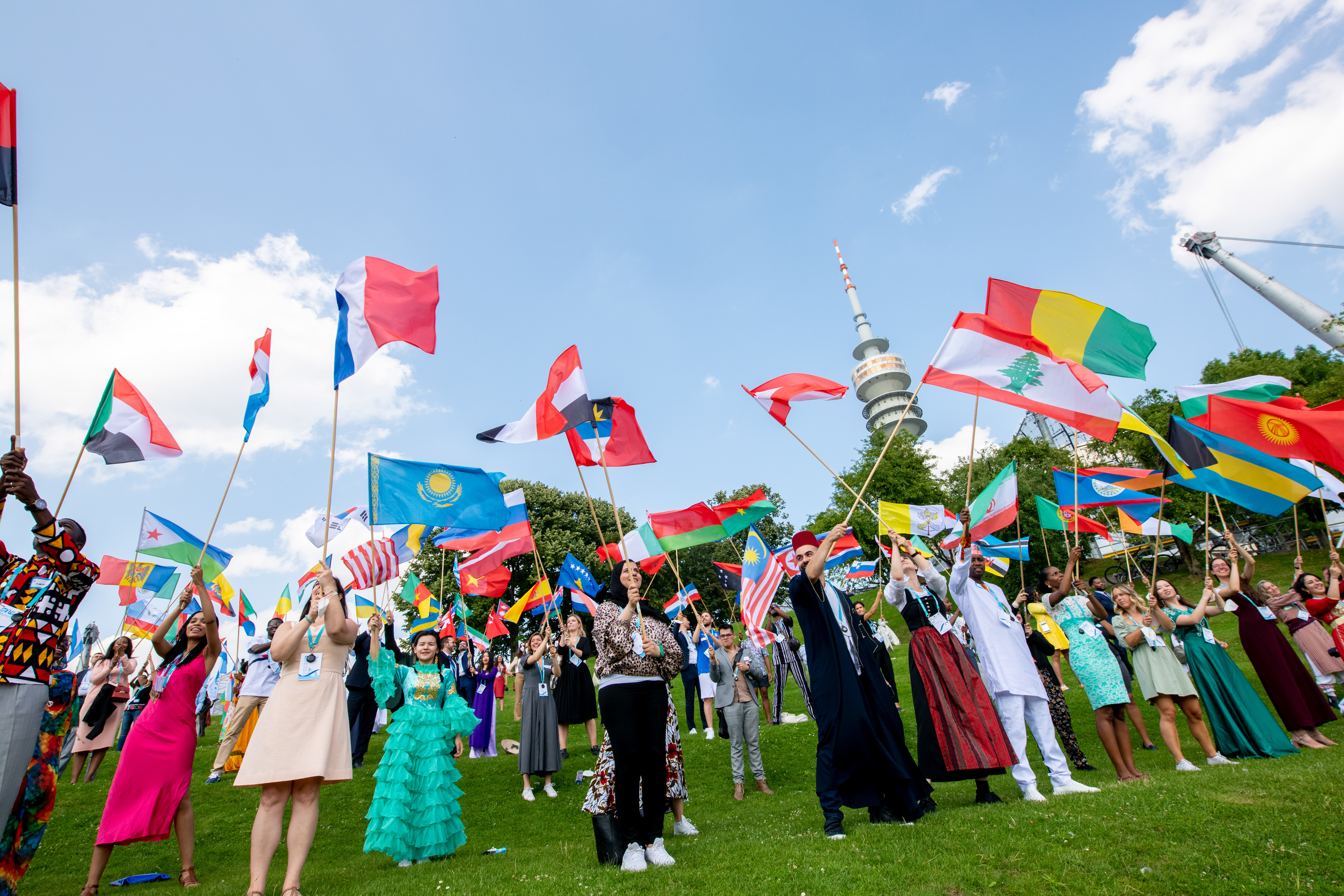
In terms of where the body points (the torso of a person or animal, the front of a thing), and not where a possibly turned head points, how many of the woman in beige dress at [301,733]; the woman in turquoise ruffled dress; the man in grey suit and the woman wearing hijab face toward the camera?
4

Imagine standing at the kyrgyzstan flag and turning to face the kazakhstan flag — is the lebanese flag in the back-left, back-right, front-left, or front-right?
front-left

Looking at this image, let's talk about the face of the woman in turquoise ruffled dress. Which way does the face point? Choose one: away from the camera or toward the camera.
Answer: toward the camera

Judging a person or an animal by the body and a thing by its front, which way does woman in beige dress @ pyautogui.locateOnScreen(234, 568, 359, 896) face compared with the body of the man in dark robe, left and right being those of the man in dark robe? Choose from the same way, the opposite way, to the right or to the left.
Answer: the same way

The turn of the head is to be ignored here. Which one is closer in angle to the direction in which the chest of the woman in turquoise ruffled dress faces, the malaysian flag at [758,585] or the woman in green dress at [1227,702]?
the woman in green dress

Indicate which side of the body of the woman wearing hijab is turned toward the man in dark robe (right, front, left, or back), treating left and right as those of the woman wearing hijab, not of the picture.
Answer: left

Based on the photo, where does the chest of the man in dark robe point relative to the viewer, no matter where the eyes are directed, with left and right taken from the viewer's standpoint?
facing the viewer and to the right of the viewer

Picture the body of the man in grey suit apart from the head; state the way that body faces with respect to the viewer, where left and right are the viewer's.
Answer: facing the viewer

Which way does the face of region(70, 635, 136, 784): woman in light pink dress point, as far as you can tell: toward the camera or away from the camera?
toward the camera

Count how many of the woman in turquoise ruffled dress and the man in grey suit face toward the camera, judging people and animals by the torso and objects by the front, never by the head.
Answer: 2

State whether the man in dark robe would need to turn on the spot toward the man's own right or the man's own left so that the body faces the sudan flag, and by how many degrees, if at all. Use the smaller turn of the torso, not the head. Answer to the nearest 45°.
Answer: approximately 135° to the man's own right

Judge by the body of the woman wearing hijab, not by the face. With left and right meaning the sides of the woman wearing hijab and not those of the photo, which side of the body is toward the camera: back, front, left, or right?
front

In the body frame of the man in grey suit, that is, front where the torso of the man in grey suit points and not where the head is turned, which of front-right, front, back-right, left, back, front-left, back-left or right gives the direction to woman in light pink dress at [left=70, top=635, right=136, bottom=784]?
right

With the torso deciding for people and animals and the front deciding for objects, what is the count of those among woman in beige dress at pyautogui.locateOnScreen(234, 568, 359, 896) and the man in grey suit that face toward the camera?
2

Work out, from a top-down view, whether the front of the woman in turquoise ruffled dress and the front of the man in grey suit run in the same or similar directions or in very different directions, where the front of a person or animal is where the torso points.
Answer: same or similar directions

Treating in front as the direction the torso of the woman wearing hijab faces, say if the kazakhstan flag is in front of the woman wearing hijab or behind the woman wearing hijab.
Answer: behind

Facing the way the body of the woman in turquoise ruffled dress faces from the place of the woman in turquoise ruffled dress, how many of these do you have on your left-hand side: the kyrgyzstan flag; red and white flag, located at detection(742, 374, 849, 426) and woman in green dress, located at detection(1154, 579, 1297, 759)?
3
